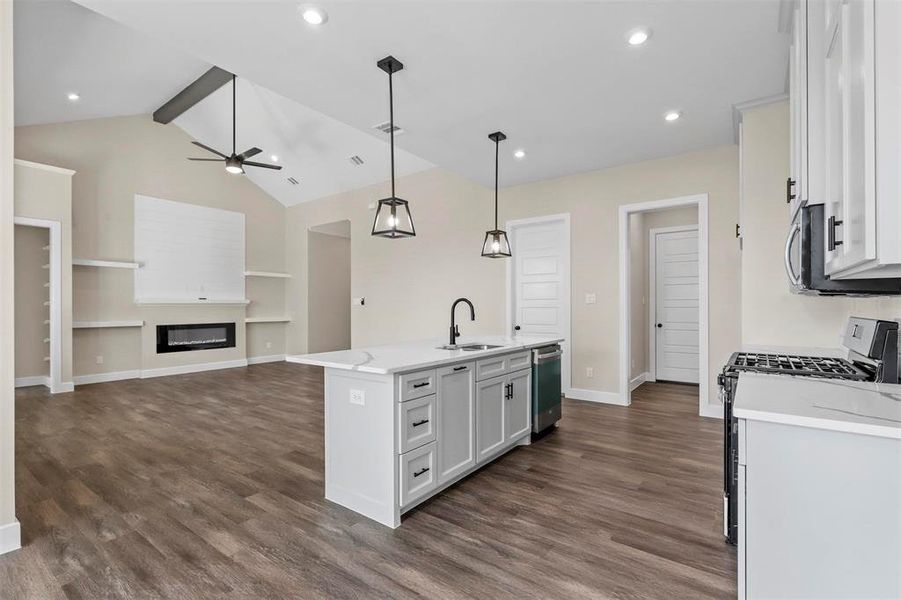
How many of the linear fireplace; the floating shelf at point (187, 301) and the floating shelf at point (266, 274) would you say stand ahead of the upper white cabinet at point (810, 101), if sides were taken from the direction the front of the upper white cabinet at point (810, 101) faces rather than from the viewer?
3

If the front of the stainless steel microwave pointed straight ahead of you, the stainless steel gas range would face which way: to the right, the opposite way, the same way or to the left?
the same way

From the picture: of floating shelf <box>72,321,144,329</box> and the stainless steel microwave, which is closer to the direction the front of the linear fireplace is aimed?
the stainless steel microwave

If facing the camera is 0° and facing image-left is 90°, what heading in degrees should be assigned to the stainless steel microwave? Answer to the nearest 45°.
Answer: approximately 90°

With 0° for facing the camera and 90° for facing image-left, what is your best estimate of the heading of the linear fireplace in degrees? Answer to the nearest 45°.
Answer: approximately 315°

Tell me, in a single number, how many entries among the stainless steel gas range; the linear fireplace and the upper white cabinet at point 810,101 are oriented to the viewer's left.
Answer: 2

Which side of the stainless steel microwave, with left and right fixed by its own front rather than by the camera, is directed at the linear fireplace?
front

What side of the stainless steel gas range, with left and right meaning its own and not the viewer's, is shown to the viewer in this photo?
left

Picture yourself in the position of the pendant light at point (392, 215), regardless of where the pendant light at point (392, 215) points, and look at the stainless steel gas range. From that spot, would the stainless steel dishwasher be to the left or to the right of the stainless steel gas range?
left

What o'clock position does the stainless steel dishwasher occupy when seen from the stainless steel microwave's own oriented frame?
The stainless steel dishwasher is roughly at 1 o'clock from the stainless steel microwave.

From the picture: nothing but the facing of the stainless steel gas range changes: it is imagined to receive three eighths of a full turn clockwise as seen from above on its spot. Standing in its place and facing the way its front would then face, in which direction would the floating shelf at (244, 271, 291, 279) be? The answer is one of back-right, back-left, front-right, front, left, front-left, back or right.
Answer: back-left

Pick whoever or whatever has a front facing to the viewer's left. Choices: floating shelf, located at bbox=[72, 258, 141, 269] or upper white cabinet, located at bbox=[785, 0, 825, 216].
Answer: the upper white cabinet

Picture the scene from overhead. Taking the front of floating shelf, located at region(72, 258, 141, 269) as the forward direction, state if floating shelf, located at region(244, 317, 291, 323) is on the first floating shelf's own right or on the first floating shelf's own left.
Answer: on the first floating shelf's own left

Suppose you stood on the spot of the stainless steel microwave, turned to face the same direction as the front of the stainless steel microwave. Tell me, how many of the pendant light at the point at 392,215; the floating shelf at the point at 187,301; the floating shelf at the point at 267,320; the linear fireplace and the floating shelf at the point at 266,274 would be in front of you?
5

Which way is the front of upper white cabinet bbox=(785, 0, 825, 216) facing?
to the viewer's left
